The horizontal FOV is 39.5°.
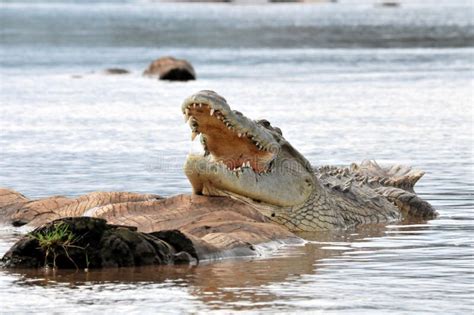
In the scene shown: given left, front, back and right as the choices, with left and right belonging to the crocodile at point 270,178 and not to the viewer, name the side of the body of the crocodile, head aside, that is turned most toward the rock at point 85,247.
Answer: front

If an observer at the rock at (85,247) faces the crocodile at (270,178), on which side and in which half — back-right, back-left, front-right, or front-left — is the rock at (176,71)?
front-left

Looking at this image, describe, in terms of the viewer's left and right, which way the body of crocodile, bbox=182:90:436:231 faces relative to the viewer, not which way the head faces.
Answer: facing the viewer and to the left of the viewer

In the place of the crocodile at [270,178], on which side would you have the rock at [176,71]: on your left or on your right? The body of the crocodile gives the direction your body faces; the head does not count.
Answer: on your right

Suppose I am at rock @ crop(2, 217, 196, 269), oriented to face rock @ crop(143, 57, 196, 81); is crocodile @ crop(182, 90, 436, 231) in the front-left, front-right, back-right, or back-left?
front-right
